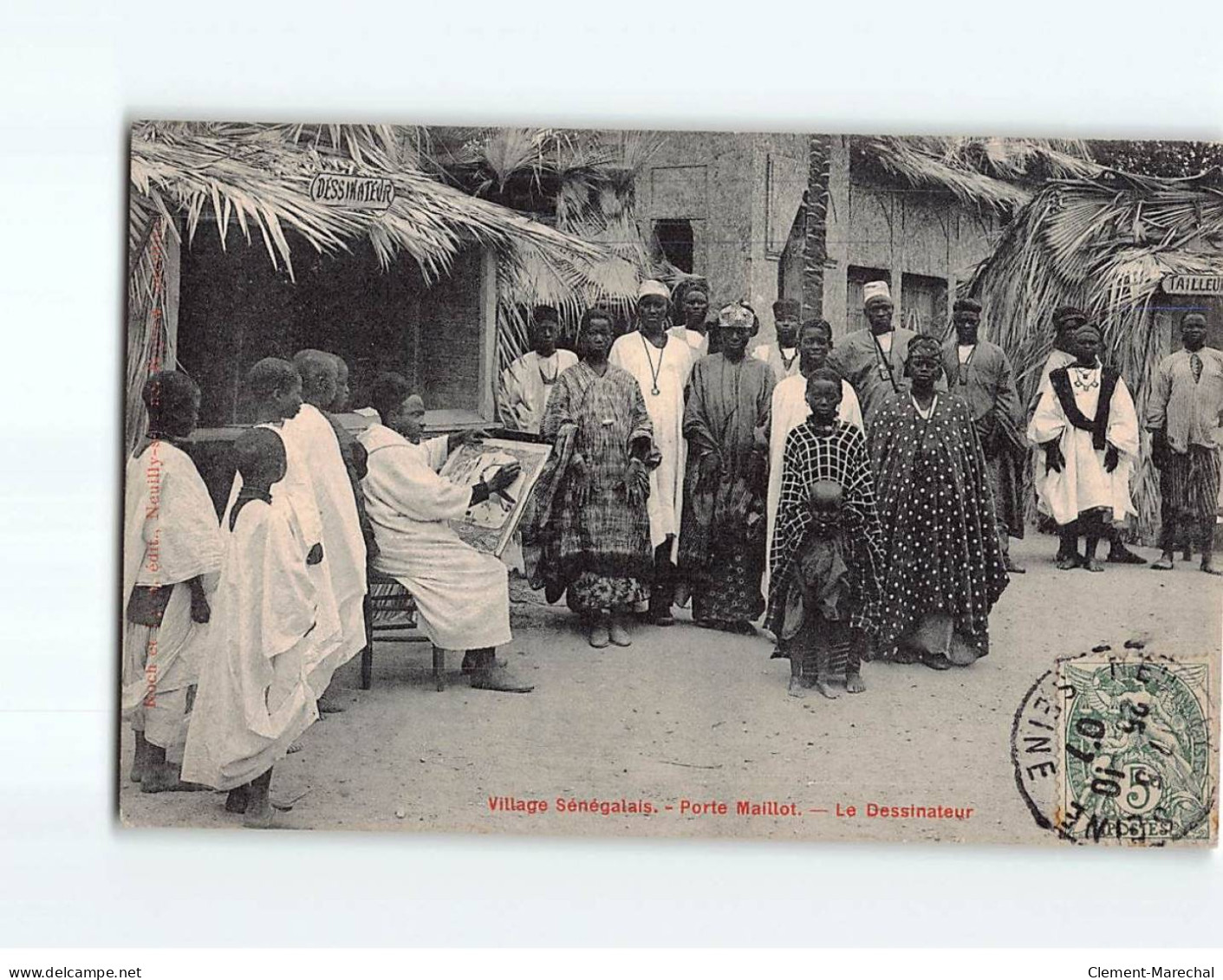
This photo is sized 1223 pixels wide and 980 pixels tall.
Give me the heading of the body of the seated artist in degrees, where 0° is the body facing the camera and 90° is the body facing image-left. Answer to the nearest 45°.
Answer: approximately 270°

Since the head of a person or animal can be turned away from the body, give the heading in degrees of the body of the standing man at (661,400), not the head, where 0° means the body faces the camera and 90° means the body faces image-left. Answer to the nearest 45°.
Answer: approximately 0°

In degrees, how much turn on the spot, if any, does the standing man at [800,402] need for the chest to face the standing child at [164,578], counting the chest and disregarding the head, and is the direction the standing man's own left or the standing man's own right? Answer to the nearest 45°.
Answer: approximately 90° to the standing man's own right

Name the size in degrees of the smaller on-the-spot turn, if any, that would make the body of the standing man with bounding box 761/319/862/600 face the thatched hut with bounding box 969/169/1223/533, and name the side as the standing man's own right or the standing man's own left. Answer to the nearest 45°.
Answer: approximately 90° to the standing man's own left

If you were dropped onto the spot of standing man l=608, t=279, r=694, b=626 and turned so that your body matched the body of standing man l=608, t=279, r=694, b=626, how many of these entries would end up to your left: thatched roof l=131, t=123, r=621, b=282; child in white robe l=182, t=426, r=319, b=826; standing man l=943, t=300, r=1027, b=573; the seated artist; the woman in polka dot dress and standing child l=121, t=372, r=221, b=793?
2

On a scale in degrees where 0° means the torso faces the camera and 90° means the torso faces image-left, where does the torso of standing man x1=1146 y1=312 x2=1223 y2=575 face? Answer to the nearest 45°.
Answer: approximately 0°

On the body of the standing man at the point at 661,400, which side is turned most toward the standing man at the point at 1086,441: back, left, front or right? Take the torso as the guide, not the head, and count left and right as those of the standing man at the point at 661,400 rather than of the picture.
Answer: left
